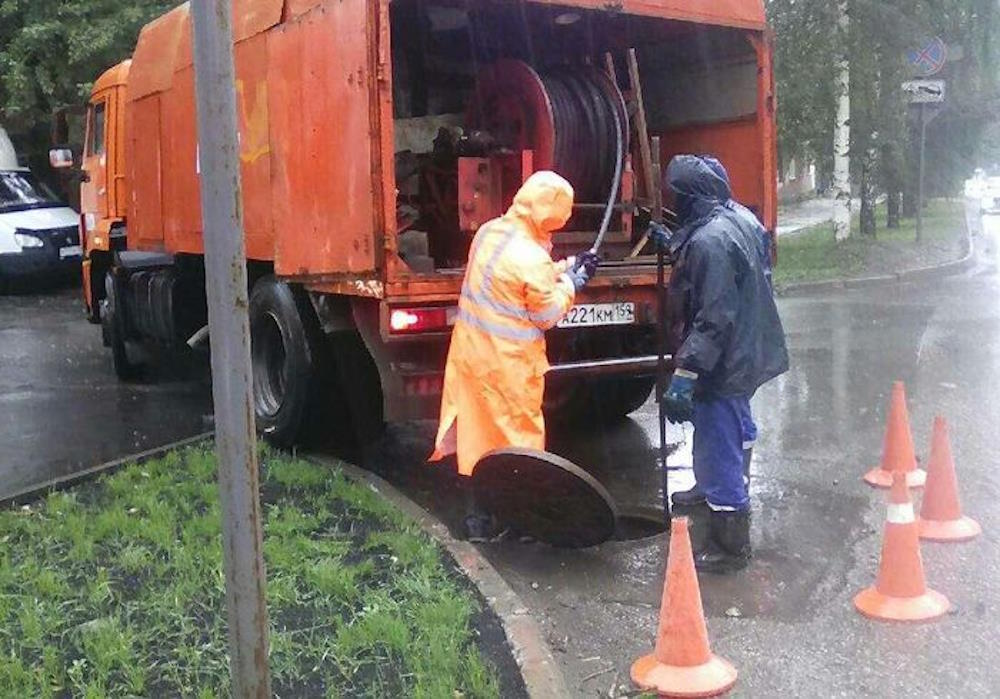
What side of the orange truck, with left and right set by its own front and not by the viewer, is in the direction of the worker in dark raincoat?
back

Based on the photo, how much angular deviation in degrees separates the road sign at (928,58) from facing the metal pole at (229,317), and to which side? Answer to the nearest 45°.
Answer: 0° — it already faces it

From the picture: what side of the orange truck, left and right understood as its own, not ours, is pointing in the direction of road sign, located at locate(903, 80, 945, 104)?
right

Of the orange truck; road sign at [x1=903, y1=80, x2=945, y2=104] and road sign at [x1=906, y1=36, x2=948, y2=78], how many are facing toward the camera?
2

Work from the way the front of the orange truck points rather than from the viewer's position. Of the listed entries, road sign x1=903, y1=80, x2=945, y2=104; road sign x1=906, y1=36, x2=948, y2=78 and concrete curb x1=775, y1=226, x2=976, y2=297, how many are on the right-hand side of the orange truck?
3

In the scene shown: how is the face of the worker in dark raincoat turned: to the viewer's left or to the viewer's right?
to the viewer's left

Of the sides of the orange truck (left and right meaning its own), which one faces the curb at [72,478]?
left

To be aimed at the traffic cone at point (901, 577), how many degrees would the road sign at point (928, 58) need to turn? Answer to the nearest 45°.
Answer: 0° — it already faces it

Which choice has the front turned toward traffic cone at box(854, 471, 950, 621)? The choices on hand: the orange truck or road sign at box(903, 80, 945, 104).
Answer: the road sign
